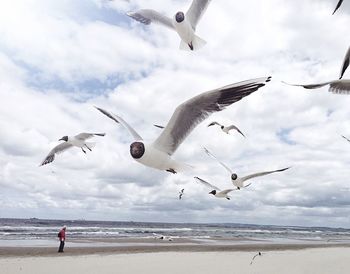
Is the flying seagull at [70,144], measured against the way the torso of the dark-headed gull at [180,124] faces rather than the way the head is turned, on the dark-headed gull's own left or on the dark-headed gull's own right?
on the dark-headed gull's own right

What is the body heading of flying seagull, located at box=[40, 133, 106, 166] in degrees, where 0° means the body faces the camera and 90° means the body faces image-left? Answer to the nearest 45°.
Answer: approximately 45°

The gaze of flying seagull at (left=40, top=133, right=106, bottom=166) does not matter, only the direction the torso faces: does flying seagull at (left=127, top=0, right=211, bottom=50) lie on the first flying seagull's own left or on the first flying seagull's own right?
on the first flying seagull's own left

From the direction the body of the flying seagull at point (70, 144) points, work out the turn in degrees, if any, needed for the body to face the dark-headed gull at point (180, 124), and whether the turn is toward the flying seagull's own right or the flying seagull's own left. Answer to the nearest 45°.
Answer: approximately 45° to the flying seagull's own left
